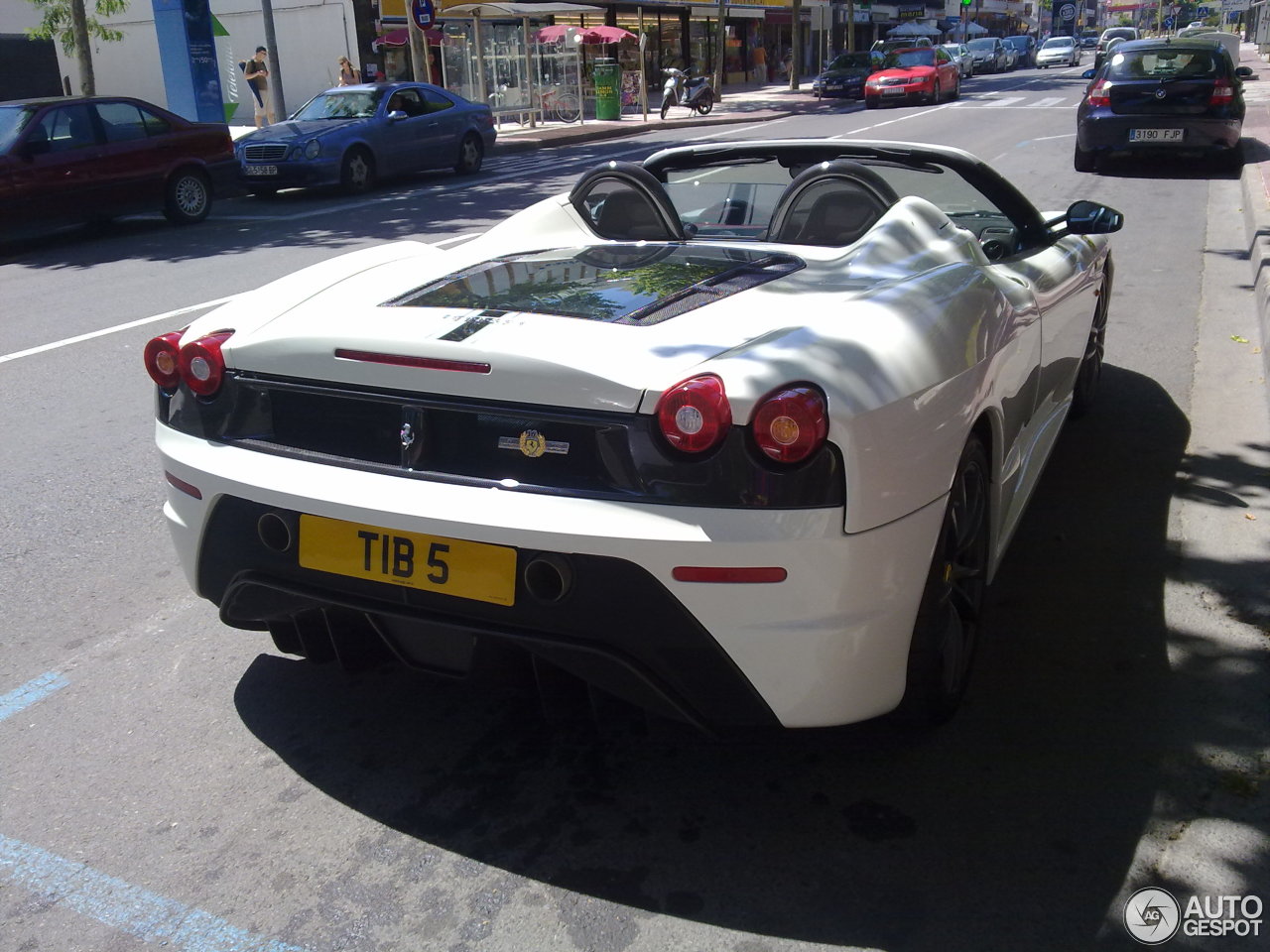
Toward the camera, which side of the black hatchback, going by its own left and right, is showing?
back

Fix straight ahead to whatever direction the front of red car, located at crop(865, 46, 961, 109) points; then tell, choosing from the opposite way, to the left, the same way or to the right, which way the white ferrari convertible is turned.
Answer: the opposite way

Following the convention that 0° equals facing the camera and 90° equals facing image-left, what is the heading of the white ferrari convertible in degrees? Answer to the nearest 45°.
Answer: approximately 225°

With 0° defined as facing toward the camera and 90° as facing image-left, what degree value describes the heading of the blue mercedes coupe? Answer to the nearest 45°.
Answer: approximately 45°

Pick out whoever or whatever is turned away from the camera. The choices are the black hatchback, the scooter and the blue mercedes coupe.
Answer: the black hatchback

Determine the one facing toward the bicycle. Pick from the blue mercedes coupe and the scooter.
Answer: the scooter

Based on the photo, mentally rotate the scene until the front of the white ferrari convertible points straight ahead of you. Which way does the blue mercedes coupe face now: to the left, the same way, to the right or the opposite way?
the opposite way

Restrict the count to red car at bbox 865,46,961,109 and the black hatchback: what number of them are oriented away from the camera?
1

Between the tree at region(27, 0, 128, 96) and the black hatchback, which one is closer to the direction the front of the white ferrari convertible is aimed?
the black hatchback
